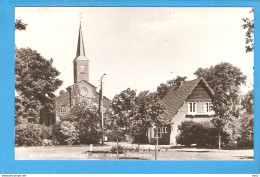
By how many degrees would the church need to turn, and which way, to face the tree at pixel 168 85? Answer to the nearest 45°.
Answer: approximately 90° to its left

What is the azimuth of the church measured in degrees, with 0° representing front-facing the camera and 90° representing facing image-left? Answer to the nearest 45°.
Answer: approximately 0°

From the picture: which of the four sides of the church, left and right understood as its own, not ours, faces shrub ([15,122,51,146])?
front
